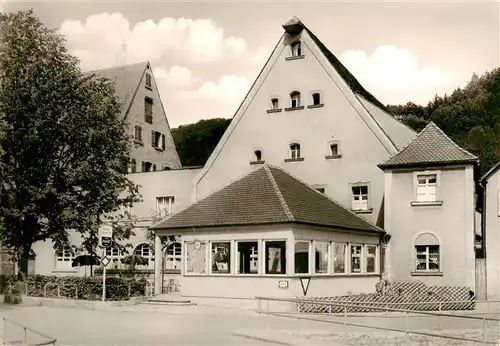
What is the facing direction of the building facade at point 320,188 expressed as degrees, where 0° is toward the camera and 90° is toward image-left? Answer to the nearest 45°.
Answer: approximately 0°

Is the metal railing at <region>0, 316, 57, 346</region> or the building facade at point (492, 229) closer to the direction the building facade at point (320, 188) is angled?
the metal railing

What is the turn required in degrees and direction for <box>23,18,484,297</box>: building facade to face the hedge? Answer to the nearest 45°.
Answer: approximately 90° to its right

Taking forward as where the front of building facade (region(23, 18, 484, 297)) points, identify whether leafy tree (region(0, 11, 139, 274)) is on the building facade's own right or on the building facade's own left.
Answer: on the building facade's own right

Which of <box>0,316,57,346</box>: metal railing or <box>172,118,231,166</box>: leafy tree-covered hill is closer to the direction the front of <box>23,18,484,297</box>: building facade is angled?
the metal railing

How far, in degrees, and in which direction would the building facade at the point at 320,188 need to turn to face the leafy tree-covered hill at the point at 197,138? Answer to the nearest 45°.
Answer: approximately 135° to its right

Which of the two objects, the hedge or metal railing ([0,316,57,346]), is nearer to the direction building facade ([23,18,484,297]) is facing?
the metal railing
